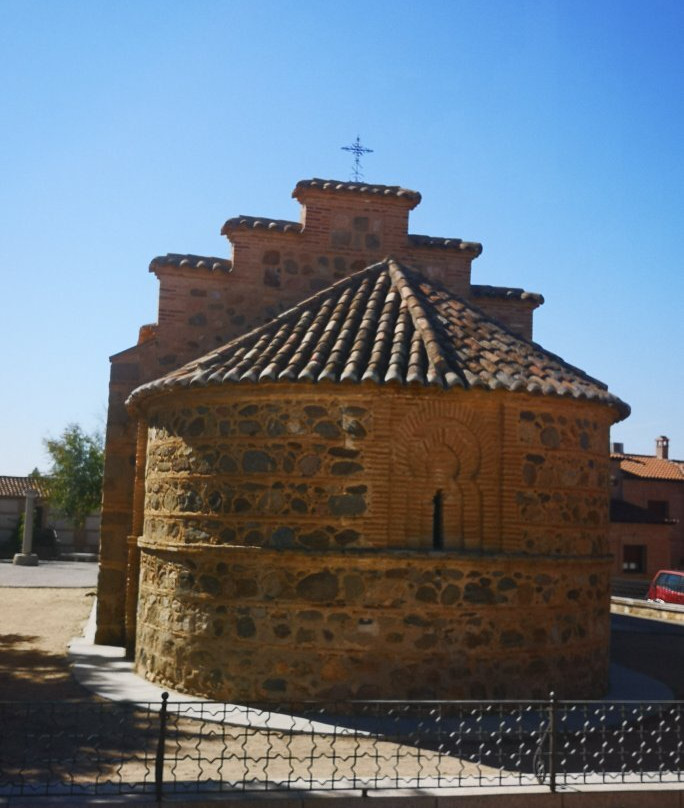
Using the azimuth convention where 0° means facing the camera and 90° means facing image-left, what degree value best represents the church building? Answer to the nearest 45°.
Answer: approximately 180°

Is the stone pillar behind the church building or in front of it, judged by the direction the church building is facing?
in front

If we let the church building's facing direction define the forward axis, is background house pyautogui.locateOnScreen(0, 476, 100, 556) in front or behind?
in front

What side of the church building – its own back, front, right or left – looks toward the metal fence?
back

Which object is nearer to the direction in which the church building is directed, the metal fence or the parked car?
the parked car

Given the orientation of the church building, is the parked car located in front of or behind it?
in front
